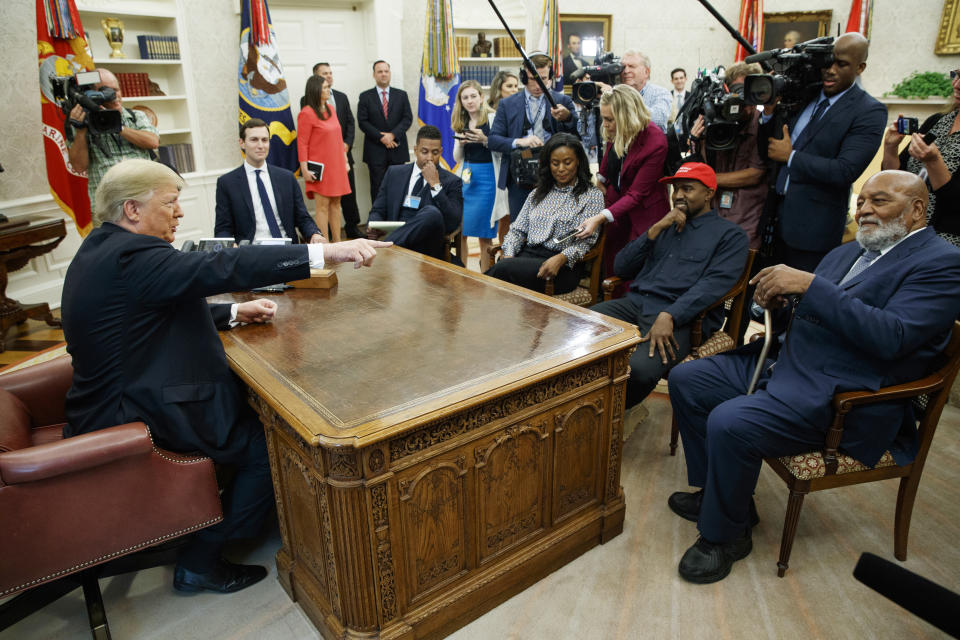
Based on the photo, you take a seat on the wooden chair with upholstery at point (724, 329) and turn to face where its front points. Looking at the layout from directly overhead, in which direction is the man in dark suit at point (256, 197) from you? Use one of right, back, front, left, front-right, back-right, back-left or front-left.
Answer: front-right

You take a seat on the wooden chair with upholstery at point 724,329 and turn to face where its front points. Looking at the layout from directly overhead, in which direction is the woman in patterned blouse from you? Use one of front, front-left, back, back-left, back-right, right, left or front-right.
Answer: right

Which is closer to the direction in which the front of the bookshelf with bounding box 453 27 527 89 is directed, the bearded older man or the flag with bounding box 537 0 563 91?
the bearded older man

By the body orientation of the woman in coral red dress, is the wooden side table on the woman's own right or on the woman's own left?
on the woman's own right

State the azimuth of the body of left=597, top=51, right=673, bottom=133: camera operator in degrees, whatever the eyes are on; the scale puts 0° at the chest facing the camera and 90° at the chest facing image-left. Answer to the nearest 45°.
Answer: approximately 45°

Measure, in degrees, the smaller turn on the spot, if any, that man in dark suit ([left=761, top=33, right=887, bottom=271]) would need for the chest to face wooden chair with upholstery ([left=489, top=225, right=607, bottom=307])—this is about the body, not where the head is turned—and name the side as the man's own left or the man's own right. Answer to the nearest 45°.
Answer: approximately 45° to the man's own right

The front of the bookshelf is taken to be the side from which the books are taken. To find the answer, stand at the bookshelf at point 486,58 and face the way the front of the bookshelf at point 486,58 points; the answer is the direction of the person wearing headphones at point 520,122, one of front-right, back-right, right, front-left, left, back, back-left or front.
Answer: front

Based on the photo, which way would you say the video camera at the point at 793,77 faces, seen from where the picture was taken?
facing the viewer and to the left of the viewer

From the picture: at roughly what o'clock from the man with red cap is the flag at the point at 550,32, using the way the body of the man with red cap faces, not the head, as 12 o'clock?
The flag is roughly at 4 o'clock from the man with red cap.

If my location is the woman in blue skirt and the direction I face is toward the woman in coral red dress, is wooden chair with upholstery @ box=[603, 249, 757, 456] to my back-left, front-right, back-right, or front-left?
back-left

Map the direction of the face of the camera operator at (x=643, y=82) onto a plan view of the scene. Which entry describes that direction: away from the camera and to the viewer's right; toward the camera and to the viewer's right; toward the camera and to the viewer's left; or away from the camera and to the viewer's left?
toward the camera and to the viewer's left

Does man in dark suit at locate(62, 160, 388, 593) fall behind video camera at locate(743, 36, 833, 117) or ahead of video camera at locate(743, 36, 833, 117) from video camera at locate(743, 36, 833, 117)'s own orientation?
ahead

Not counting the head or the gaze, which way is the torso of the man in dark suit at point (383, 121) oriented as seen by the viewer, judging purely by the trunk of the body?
toward the camera

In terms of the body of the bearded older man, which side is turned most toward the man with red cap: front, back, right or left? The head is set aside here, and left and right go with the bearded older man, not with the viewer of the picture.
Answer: right

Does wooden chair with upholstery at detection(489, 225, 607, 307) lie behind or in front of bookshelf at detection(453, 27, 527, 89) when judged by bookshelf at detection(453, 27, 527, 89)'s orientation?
in front
